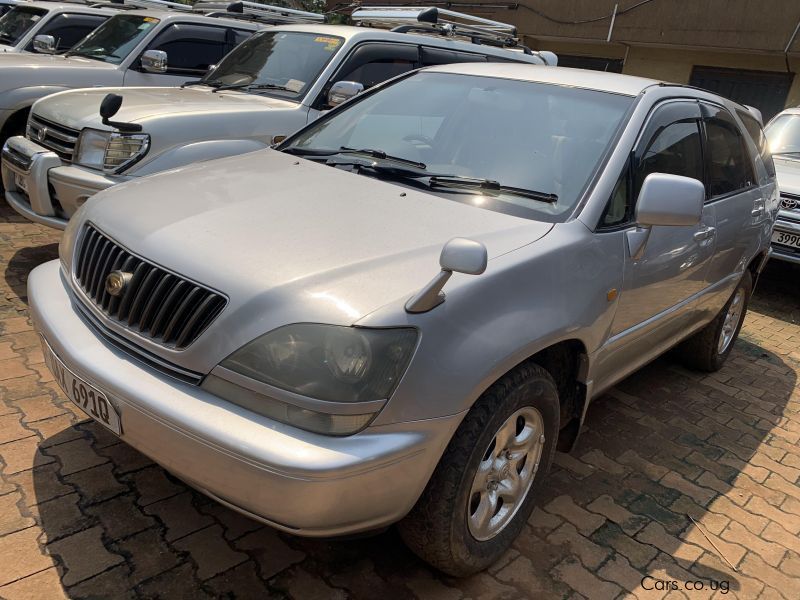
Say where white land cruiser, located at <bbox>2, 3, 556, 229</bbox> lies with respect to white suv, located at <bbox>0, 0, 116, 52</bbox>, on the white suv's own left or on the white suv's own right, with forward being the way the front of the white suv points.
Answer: on the white suv's own left

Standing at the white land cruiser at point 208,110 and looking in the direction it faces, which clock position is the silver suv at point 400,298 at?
The silver suv is roughly at 10 o'clock from the white land cruiser.

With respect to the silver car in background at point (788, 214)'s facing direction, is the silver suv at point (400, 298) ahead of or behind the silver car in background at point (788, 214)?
ahead

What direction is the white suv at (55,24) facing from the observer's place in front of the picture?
facing the viewer and to the left of the viewer

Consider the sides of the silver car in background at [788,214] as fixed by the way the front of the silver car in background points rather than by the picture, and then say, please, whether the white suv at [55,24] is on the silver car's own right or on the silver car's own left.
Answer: on the silver car's own right

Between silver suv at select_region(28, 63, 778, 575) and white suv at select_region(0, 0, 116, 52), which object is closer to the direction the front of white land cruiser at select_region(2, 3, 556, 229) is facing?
the silver suv

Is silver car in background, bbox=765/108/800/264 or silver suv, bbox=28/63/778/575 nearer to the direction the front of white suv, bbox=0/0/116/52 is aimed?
the silver suv

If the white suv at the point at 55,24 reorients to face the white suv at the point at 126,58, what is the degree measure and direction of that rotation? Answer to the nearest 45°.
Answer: approximately 45° to its left

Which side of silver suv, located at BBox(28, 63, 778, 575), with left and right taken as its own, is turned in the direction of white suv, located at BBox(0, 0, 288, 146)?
right

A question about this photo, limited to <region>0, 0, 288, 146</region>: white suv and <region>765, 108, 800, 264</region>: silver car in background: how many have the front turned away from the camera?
0

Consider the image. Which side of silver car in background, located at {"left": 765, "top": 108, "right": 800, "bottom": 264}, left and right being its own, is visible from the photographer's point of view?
front

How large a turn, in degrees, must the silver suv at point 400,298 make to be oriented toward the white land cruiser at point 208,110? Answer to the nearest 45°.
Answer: approximately 90° to its right

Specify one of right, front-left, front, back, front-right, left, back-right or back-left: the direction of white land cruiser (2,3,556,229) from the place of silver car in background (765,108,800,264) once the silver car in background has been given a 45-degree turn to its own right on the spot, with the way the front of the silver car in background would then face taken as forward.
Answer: front

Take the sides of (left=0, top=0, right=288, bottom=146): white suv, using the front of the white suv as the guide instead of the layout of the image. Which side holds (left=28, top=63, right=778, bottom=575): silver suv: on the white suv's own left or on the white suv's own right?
on the white suv's own left
